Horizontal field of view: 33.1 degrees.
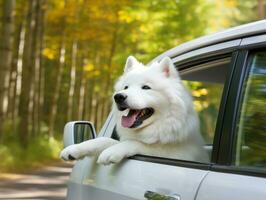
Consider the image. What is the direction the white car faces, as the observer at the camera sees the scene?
facing away from the viewer and to the left of the viewer

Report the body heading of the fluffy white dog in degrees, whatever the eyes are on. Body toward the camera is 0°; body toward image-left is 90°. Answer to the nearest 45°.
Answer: approximately 45°

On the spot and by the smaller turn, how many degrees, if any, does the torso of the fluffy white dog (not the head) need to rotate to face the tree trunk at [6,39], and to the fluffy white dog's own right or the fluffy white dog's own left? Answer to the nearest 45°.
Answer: approximately 135° to the fluffy white dog's own right

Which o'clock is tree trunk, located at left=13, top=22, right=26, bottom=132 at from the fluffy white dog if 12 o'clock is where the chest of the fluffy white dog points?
The tree trunk is roughly at 4 o'clock from the fluffy white dog.
